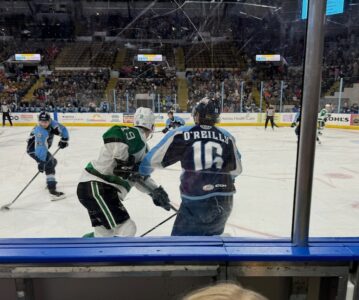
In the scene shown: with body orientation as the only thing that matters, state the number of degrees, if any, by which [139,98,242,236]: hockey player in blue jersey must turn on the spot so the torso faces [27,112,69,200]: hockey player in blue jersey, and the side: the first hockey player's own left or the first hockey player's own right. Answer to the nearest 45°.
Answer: approximately 45° to the first hockey player's own left

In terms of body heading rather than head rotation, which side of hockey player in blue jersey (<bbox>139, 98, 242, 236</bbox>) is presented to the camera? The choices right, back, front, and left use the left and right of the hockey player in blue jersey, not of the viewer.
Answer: back

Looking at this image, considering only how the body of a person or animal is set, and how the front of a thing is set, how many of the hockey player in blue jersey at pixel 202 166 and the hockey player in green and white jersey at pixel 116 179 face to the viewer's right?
1

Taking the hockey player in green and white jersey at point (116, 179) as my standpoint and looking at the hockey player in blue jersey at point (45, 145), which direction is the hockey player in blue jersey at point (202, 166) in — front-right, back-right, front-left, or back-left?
back-right

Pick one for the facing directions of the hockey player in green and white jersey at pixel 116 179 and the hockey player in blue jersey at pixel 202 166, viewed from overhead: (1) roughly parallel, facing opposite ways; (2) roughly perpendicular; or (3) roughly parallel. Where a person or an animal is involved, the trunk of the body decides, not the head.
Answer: roughly perpendicular

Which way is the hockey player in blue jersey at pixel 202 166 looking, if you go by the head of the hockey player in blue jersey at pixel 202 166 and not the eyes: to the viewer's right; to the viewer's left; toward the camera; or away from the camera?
away from the camera

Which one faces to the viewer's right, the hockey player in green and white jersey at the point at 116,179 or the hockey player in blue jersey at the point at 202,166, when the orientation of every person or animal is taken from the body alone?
the hockey player in green and white jersey

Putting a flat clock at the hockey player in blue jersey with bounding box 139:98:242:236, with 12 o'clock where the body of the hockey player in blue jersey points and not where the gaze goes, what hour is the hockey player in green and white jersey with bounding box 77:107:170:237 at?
The hockey player in green and white jersey is roughly at 10 o'clock from the hockey player in blue jersey.

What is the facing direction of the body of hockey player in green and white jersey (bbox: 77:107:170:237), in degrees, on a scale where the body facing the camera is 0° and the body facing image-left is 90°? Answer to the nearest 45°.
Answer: approximately 270°
